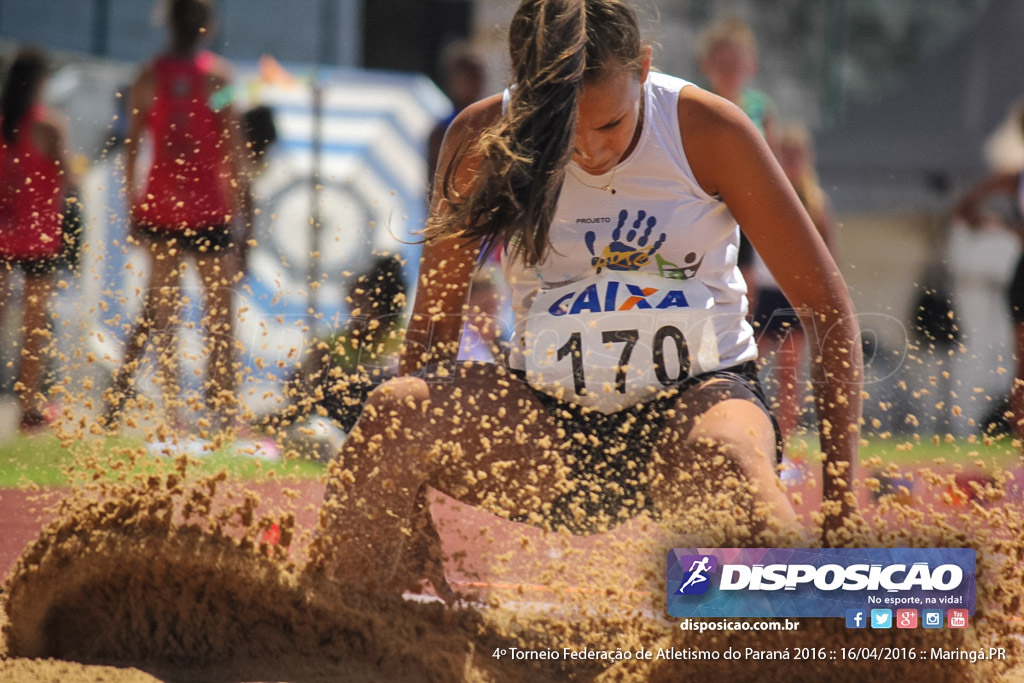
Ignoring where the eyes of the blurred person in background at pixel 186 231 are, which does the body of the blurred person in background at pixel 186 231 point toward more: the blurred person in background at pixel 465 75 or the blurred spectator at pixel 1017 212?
the blurred person in background

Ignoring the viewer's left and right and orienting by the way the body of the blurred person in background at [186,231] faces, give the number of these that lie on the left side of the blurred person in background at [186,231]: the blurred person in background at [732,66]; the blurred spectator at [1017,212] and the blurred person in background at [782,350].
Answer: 0

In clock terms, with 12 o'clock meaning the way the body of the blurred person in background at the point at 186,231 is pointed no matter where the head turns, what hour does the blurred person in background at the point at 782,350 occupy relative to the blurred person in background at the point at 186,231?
the blurred person in background at the point at 782,350 is roughly at 4 o'clock from the blurred person in background at the point at 186,231.

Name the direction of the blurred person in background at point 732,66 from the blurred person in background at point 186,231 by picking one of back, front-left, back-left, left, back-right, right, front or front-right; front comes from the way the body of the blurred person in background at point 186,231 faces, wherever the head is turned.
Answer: front-right

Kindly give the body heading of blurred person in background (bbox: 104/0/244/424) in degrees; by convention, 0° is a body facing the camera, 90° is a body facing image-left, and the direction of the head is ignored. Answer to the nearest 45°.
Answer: approximately 180°
